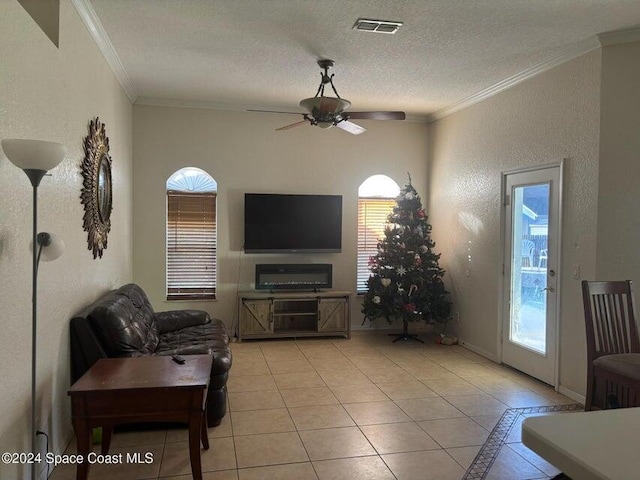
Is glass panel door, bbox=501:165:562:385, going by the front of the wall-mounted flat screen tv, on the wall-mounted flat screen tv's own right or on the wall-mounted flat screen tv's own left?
on the wall-mounted flat screen tv's own left

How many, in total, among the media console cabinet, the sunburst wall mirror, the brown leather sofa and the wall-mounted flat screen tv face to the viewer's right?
2

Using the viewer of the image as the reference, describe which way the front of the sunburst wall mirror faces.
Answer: facing to the right of the viewer

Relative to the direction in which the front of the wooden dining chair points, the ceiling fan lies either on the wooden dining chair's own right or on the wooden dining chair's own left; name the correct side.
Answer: on the wooden dining chair's own right

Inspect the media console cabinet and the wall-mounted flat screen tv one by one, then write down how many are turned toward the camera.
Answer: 2

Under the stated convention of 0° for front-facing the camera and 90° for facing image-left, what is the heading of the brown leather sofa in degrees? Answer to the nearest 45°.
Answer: approximately 270°

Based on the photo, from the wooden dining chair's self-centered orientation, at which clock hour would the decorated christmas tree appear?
The decorated christmas tree is roughly at 6 o'clock from the wooden dining chair.

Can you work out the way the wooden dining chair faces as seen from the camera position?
facing the viewer and to the right of the viewer

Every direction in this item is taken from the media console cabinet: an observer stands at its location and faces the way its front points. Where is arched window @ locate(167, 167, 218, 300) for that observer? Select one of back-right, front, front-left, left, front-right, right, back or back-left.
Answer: right

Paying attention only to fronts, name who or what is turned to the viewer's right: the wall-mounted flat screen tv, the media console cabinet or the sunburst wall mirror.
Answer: the sunburst wall mirror

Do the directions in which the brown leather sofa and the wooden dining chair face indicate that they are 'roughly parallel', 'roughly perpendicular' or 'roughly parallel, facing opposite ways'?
roughly perpendicular

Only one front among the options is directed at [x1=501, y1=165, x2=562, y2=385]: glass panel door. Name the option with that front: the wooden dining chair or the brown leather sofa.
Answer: the brown leather sofa

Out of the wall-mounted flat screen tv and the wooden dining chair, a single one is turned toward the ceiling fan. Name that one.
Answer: the wall-mounted flat screen tv

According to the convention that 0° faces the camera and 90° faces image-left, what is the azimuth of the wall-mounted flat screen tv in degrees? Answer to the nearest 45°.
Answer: approximately 0°

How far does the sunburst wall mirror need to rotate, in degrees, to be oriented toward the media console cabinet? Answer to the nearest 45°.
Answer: approximately 45° to its left
